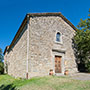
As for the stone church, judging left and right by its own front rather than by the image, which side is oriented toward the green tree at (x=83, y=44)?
left

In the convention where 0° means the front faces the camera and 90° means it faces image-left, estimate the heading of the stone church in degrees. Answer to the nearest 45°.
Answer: approximately 315°
